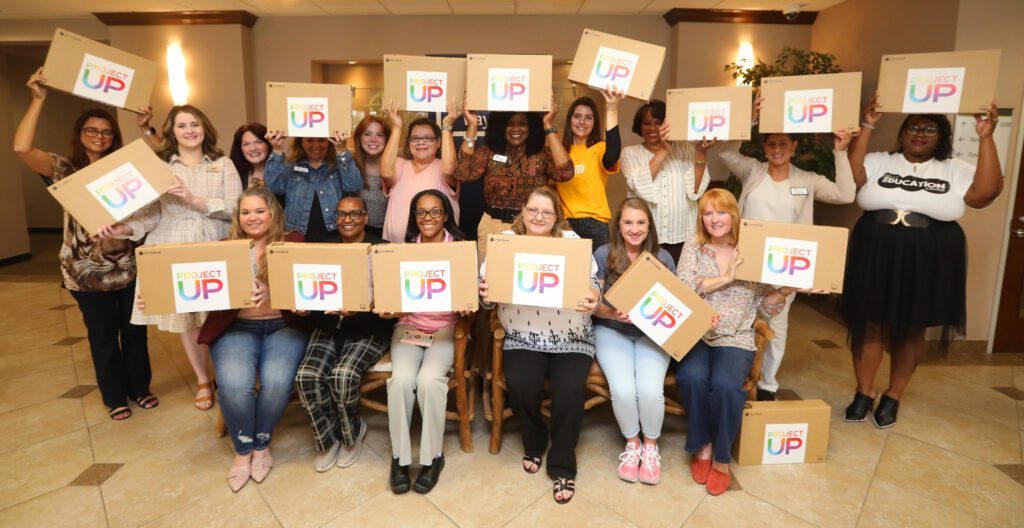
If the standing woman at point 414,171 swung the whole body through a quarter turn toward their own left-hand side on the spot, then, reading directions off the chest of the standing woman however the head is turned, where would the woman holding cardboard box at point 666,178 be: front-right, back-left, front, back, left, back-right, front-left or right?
front

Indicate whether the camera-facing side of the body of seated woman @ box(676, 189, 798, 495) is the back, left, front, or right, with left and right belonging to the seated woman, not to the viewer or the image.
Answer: front

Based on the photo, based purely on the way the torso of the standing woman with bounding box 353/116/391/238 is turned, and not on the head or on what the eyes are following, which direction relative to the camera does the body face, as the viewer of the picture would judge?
toward the camera

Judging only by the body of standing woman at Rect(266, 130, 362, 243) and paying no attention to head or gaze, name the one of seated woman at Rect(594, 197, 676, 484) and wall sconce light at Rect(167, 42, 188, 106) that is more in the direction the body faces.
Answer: the seated woman

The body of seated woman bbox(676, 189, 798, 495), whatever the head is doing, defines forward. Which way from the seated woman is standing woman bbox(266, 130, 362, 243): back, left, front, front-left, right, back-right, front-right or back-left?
right

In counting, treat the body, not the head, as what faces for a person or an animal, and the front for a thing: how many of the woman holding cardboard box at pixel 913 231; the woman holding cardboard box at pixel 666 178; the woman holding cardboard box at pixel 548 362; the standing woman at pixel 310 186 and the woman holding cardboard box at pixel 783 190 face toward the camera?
5

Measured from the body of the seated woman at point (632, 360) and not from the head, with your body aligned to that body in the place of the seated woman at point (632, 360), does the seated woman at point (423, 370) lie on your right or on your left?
on your right

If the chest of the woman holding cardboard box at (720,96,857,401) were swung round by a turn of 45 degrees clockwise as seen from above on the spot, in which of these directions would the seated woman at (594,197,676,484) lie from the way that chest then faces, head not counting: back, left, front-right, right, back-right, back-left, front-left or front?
front

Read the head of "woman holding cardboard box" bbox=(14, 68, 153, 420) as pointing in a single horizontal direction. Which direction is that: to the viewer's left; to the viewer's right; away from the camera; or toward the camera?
toward the camera

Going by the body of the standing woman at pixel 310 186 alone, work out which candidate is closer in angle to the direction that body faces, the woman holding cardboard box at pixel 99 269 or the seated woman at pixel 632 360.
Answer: the seated woman

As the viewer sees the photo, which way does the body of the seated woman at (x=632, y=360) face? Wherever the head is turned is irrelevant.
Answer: toward the camera

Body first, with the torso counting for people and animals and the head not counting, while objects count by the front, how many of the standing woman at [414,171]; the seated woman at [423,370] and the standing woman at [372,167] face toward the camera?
3

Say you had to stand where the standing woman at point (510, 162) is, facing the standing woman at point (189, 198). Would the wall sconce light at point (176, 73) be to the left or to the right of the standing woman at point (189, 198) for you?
right

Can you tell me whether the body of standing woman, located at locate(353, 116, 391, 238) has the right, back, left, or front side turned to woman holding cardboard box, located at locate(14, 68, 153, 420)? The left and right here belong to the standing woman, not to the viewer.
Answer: right

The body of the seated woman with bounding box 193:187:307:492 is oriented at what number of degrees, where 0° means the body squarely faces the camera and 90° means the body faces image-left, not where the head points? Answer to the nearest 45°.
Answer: approximately 0°

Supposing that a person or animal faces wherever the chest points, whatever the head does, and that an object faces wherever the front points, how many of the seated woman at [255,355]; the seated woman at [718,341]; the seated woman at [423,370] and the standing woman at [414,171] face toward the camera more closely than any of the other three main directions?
4

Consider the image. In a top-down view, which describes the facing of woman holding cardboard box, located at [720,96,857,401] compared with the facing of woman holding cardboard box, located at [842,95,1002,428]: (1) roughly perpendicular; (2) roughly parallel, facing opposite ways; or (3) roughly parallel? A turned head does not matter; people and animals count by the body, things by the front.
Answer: roughly parallel

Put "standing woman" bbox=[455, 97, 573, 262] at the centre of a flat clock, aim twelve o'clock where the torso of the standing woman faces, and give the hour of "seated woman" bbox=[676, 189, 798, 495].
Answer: The seated woman is roughly at 10 o'clock from the standing woman.

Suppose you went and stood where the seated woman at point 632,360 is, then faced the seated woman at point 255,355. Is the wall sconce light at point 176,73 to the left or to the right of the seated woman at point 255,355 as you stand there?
right

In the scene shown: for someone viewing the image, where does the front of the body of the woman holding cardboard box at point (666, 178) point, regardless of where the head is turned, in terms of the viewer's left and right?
facing the viewer
